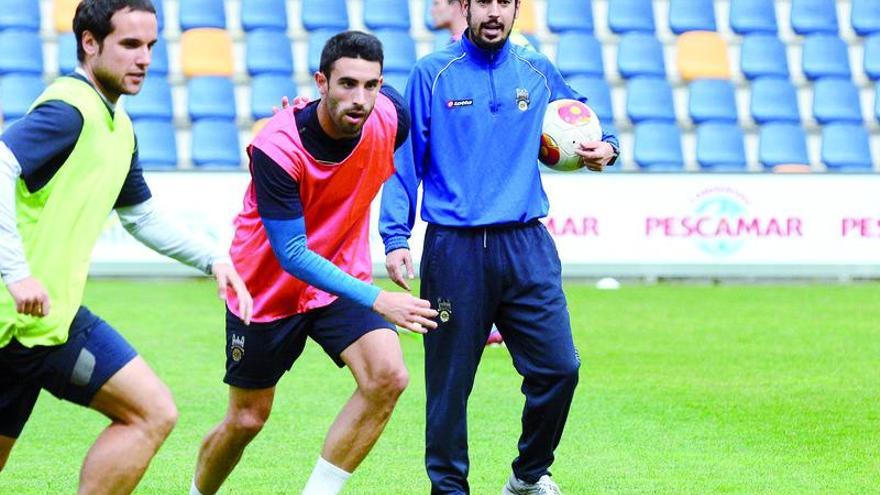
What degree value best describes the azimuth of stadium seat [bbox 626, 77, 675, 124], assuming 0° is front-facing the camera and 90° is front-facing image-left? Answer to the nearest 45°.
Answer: approximately 0°

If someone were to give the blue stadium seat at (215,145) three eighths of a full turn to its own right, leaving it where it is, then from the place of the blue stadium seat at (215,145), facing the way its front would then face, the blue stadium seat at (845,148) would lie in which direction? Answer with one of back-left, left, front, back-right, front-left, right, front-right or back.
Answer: back-right

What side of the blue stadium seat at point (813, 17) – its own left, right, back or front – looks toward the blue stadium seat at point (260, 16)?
right

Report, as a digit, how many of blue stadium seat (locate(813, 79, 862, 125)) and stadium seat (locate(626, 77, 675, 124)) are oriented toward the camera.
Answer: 2

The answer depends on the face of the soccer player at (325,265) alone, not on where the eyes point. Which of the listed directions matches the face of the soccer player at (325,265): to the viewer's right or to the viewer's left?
to the viewer's right

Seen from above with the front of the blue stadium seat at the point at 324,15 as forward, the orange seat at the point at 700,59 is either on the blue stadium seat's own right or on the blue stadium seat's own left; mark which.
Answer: on the blue stadium seat's own left

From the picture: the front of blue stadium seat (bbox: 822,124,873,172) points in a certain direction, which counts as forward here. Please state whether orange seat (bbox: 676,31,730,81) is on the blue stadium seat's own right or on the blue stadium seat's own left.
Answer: on the blue stadium seat's own right

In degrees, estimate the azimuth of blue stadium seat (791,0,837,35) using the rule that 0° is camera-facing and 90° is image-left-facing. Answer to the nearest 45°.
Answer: approximately 0°

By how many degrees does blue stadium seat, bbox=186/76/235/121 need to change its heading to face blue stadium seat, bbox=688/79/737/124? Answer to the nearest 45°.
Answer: approximately 90° to its left
